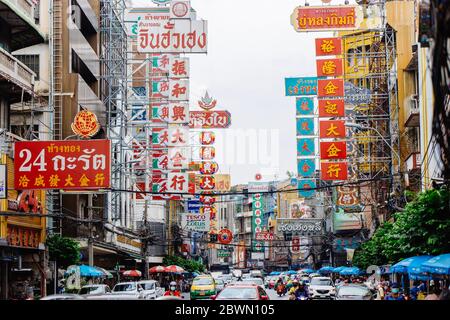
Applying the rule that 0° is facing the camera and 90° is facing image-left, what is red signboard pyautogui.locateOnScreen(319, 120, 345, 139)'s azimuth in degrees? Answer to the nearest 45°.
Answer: approximately 0°

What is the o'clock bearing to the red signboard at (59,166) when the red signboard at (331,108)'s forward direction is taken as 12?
the red signboard at (59,166) is roughly at 1 o'clock from the red signboard at (331,108).

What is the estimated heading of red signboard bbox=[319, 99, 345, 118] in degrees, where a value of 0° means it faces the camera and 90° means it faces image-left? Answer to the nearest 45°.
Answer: approximately 0°

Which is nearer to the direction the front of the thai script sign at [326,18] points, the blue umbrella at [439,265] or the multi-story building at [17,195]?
the blue umbrella

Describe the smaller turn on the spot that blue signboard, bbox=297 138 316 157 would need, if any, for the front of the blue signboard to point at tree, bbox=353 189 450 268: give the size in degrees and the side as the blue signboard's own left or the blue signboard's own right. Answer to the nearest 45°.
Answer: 0° — it already faces it
